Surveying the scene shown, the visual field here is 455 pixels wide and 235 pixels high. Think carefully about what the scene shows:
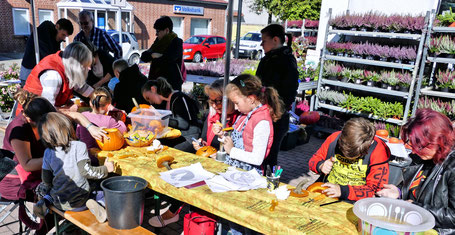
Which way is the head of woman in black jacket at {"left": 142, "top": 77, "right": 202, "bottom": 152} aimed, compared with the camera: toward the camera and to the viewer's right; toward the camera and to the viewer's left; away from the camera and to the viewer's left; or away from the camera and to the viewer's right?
toward the camera and to the viewer's left

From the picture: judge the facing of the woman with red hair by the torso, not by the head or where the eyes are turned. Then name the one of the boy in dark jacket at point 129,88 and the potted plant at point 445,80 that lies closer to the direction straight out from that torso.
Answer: the boy in dark jacket

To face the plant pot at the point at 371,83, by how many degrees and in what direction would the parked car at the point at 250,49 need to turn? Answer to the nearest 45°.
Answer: approximately 45° to its left

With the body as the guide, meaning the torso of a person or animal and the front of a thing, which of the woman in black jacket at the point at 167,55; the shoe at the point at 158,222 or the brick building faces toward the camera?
the brick building

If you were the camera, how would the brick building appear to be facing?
facing the viewer

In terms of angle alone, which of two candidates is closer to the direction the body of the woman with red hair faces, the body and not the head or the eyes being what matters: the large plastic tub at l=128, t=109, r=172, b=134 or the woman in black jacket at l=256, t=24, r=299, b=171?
the large plastic tub

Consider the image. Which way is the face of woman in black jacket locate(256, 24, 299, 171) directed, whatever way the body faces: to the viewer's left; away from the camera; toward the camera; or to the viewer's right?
to the viewer's left

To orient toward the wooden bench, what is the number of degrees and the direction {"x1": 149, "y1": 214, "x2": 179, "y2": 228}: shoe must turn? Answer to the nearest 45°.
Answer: approximately 45° to its left

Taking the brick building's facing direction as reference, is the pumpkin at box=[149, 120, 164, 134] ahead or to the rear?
ahead

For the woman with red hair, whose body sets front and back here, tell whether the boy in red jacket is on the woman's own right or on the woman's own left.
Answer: on the woman's own right

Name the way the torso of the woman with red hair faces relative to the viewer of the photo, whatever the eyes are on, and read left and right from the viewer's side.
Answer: facing the viewer and to the left of the viewer

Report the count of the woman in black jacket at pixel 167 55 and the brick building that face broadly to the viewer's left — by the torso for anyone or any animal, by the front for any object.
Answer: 1

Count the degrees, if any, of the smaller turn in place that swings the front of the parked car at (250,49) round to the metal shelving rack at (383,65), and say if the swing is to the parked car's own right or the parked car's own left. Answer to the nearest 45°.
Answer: approximately 45° to the parked car's own left

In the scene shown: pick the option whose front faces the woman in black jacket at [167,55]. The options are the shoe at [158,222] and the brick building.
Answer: the brick building
